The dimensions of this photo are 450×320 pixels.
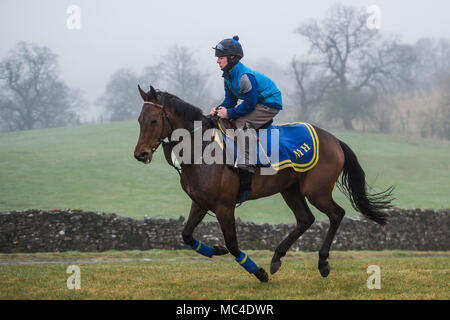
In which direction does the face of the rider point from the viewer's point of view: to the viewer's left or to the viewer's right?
to the viewer's left

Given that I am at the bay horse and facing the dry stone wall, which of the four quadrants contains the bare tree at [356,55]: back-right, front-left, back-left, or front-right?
front-right

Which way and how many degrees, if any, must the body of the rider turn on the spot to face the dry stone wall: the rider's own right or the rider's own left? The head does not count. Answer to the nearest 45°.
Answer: approximately 90° to the rider's own right

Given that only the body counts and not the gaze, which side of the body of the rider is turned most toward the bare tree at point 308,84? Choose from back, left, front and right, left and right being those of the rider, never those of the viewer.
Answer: right

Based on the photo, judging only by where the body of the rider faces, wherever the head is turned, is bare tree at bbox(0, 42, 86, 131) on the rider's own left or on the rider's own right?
on the rider's own right

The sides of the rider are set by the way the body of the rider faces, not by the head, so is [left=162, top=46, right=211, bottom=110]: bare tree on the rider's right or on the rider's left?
on the rider's right

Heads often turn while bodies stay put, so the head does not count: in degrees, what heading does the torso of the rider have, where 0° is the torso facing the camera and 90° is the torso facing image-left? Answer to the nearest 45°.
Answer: approximately 90°

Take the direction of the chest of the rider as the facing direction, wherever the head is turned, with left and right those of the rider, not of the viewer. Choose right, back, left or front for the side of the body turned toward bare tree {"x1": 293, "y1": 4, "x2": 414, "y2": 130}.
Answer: right

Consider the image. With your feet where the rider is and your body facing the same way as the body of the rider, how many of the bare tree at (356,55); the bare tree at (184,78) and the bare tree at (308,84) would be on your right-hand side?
3
